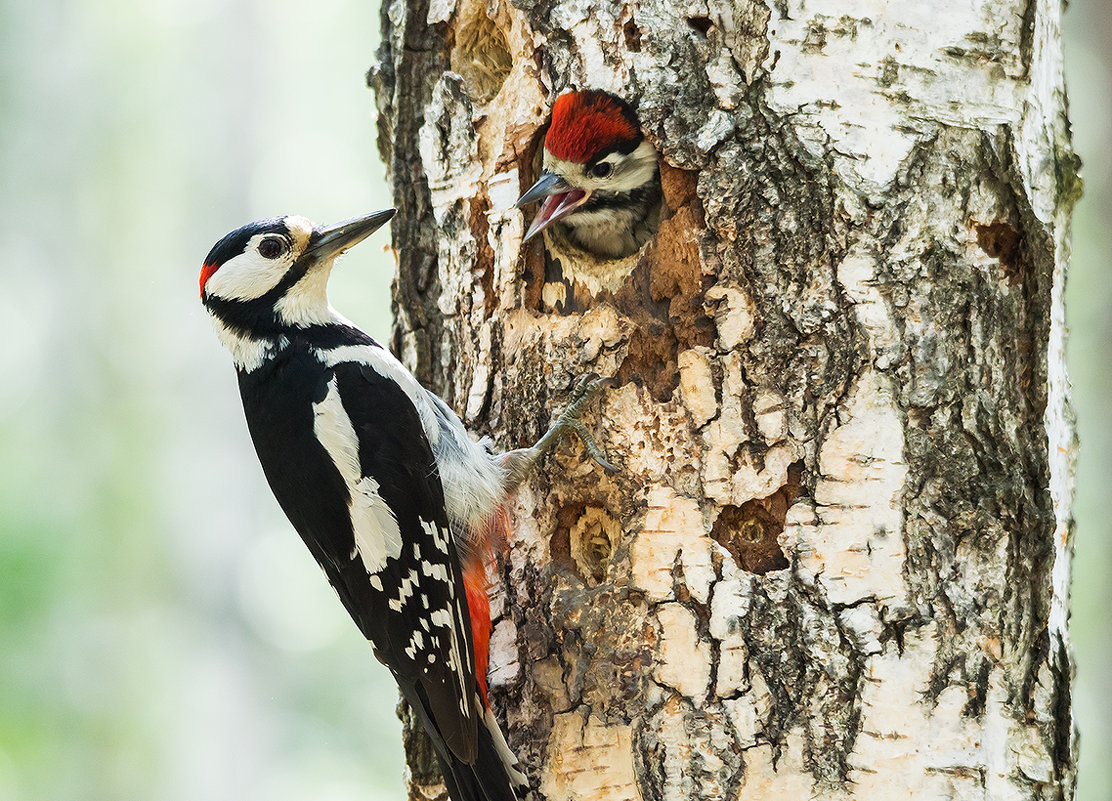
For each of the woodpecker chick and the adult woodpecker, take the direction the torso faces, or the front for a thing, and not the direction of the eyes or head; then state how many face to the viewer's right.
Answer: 1

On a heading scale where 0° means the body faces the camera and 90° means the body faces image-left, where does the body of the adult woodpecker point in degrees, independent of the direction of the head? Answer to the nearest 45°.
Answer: approximately 270°

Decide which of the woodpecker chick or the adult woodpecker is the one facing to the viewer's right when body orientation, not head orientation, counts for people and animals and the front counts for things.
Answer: the adult woodpecker

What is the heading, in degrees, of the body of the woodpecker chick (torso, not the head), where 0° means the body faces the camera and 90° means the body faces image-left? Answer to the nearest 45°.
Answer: approximately 45°
